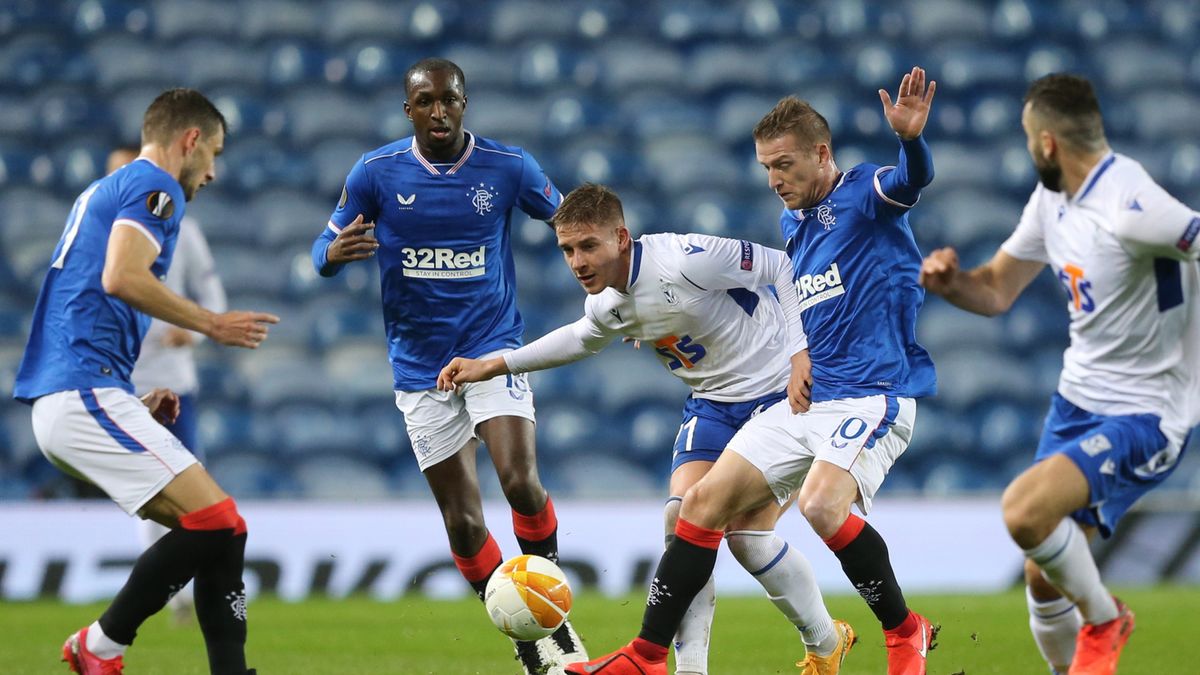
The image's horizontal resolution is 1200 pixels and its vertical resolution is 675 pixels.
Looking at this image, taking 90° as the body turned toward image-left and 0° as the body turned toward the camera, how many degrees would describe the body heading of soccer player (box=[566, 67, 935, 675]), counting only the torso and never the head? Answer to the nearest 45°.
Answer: approximately 45°

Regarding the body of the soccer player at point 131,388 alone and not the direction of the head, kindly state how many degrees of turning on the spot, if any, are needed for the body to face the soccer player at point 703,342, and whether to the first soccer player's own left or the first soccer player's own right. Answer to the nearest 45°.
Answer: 0° — they already face them

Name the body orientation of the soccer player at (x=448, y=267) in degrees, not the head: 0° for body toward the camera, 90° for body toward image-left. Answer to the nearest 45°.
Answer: approximately 0°

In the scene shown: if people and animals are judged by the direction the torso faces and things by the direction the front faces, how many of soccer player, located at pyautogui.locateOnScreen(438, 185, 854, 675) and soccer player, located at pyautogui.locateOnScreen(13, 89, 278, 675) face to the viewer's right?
1

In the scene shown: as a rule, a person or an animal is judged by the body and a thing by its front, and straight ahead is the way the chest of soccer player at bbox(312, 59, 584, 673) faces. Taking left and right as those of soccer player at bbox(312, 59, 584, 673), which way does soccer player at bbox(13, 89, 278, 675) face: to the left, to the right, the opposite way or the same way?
to the left

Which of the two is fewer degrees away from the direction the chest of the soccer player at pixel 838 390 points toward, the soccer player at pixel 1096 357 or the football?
the football

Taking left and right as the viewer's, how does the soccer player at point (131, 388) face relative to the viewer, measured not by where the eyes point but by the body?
facing to the right of the viewer

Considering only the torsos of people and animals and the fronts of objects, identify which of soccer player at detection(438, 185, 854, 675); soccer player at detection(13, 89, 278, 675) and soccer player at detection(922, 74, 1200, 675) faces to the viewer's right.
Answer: soccer player at detection(13, 89, 278, 675)
